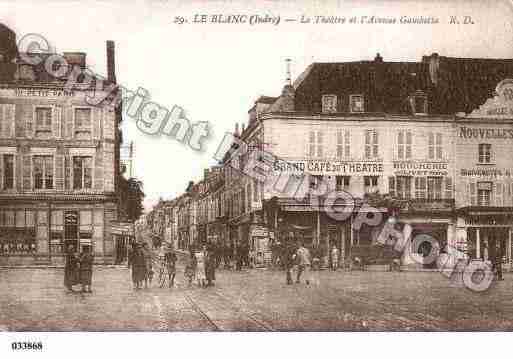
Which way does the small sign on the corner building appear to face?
toward the camera

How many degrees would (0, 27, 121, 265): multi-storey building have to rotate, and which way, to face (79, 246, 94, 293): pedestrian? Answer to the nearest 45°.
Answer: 0° — it already faces them

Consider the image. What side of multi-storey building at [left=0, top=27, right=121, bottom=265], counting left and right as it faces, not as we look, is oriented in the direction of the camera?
front

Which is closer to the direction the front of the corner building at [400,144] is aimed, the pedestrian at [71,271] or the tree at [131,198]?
the pedestrian

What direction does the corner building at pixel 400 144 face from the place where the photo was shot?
facing the viewer

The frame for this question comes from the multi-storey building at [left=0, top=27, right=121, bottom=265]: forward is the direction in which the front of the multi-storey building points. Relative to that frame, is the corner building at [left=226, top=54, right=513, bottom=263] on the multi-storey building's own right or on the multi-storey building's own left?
on the multi-storey building's own left
